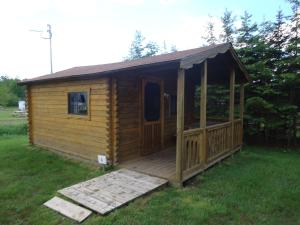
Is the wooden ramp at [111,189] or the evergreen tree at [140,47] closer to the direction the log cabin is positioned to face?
the wooden ramp

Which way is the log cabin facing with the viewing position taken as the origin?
facing the viewer and to the right of the viewer

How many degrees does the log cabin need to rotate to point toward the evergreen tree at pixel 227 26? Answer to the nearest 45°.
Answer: approximately 90° to its left

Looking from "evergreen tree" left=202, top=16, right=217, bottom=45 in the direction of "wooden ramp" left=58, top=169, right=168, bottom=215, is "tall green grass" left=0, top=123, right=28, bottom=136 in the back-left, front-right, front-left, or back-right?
front-right

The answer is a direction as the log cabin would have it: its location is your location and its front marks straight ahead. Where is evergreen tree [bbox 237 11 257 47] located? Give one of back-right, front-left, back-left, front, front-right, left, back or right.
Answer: left

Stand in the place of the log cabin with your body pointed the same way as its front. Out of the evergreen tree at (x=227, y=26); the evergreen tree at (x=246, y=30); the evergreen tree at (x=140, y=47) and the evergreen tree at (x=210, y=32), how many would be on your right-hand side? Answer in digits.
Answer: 0

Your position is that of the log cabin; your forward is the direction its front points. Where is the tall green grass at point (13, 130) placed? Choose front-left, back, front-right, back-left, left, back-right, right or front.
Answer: back

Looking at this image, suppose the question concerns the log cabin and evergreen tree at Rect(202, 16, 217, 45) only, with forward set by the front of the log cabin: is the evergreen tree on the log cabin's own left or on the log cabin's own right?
on the log cabin's own left

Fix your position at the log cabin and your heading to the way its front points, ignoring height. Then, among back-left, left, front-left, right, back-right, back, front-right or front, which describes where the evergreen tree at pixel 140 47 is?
back-left

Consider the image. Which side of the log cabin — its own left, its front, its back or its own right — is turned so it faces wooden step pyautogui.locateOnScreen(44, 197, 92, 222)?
right

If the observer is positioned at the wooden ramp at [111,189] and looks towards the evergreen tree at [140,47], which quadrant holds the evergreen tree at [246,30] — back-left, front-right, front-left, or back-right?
front-right

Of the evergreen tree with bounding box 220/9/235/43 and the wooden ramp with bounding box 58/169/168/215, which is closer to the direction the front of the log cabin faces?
the wooden ramp

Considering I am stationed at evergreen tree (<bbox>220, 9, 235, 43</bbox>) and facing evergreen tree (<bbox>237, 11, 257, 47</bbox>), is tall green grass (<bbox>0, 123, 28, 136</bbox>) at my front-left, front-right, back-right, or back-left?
back-right

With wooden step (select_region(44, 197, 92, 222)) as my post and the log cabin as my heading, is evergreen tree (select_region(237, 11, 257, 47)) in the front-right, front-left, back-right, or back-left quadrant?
front-right

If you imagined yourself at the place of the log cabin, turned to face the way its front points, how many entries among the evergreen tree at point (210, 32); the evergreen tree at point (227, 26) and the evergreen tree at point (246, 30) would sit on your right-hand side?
0

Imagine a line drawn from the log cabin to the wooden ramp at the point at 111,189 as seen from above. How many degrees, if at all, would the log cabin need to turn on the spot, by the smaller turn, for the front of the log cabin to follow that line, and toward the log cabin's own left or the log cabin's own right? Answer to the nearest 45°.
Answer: approximately 45° to the log cabin's own right
